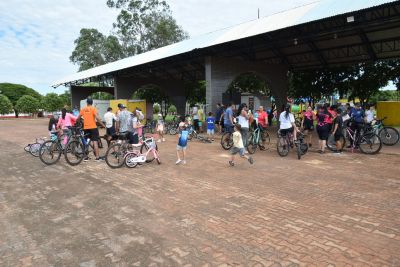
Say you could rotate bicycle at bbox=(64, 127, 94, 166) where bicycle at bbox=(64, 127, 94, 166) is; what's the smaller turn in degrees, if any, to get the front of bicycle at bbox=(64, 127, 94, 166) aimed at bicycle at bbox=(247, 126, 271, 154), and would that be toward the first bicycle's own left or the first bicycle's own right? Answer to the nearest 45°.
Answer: approximately 135° to the first bicycle's own left

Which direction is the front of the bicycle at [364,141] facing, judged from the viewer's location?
facing to the left of the viewer

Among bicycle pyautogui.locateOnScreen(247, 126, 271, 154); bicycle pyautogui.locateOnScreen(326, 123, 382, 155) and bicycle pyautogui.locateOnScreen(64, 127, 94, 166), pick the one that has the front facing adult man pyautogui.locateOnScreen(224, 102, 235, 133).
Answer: bicycle pyautogui.locateOnScreen(326, 123, 382, 155)

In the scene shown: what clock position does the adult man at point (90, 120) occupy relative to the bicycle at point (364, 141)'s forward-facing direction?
The adult man is roughly at 11 o'clock from the bicycle.

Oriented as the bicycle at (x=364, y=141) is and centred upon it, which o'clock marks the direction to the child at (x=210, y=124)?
The child is roughly at 1 o'clock from the bicycle.

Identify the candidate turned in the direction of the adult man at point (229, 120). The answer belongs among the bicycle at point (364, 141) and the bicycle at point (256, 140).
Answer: the bicycle at point (364, 141)

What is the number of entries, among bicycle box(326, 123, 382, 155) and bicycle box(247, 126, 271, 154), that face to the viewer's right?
0

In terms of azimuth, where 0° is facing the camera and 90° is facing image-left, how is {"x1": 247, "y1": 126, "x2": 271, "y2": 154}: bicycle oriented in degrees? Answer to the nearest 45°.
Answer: approximately 45°

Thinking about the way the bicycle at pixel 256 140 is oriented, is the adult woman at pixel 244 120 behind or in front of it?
in front

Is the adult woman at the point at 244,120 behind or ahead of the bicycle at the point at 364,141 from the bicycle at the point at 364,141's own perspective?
ahead

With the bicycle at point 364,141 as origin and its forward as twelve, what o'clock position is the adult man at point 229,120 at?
The adult man is roughly at 12 o'clock from the bicycle.
